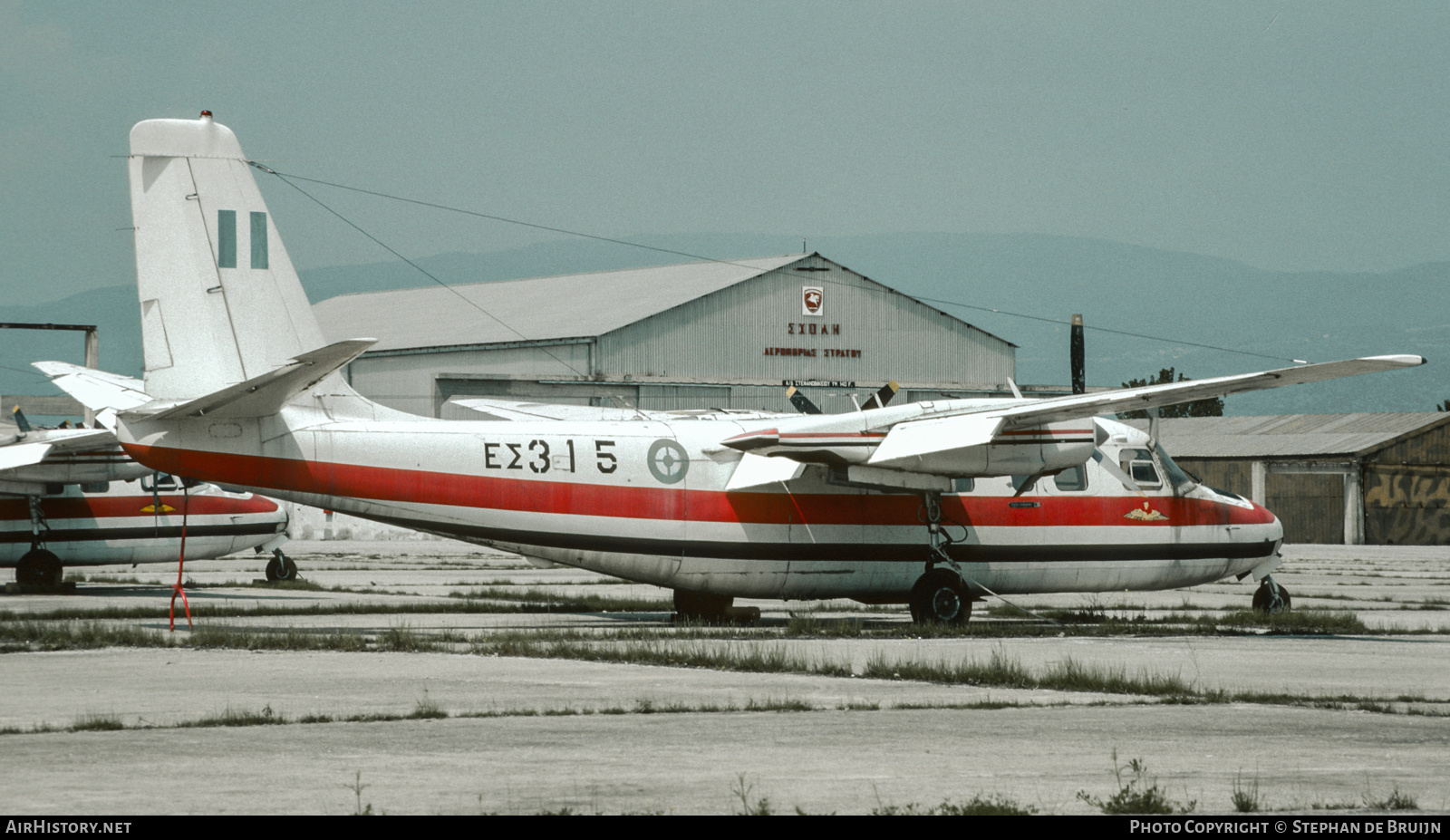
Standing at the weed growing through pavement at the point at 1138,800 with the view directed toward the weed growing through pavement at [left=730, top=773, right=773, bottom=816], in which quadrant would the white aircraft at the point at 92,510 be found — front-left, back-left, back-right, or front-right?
front-right

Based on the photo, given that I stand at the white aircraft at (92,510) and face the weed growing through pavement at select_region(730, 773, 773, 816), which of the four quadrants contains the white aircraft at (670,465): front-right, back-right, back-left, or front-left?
front-left

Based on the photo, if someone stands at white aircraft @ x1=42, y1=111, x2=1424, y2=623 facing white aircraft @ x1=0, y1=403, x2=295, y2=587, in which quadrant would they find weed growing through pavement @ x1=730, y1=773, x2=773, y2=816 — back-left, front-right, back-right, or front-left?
back-left

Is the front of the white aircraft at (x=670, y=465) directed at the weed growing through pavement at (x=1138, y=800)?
no

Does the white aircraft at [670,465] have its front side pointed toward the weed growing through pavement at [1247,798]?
no

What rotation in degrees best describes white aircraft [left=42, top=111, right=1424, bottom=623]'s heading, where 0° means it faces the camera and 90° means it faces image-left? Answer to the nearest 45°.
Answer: approximately 225°

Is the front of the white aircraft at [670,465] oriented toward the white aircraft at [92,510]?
no

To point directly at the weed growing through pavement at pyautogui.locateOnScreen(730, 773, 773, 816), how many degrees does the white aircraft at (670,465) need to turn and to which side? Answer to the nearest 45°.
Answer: approximately 135° to its right

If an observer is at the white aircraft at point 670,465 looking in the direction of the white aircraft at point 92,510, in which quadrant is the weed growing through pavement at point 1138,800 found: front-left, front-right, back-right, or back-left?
back-left

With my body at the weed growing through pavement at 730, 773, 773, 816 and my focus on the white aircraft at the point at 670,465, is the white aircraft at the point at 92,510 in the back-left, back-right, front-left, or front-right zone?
front-left
